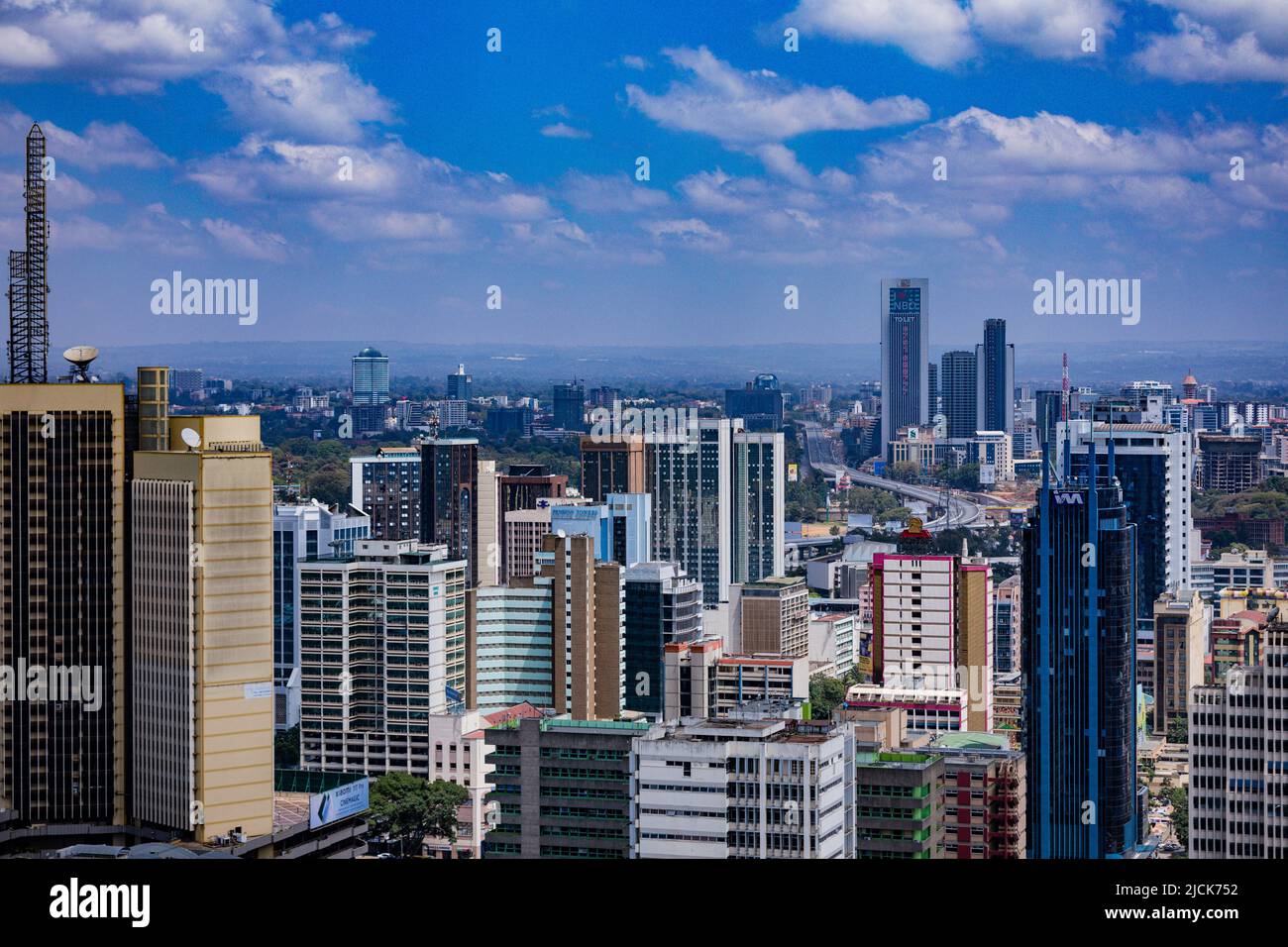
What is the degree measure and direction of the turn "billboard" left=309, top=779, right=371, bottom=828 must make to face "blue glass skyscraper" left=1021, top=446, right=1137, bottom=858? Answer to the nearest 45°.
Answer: approximately 45° to its left

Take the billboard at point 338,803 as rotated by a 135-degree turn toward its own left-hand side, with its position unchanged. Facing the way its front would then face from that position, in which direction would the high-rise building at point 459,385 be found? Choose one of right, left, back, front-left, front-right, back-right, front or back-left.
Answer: front

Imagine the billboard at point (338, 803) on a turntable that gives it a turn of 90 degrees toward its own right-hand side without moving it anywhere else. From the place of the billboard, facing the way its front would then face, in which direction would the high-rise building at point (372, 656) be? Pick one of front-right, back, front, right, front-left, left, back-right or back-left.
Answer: back-right

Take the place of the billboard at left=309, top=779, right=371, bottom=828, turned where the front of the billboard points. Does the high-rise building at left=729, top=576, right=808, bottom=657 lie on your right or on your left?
on your left

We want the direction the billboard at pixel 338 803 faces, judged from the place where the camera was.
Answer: facing the viewer and to the right of the viewer

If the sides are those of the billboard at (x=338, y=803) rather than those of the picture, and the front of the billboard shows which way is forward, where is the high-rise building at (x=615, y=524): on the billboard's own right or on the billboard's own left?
on the billboard's own left

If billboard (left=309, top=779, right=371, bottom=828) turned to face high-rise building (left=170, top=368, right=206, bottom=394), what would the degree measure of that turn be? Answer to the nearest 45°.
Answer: approximately 135° to its left

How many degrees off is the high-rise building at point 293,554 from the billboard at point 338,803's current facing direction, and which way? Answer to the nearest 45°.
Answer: approximately 135° to its left

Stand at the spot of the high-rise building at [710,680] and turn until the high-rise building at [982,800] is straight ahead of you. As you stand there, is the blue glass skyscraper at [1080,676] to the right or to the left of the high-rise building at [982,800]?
left

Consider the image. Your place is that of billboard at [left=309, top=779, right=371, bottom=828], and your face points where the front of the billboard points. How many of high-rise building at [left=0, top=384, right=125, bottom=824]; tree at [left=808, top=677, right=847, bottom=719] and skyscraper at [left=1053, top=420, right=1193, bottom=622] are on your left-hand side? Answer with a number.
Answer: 2

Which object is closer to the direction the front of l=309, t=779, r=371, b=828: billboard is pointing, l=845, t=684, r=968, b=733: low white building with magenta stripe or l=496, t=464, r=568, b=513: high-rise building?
the low white building with magenta stripe

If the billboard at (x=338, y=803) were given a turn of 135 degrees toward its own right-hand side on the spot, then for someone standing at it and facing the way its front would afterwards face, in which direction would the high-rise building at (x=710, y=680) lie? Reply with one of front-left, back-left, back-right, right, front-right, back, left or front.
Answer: back-right

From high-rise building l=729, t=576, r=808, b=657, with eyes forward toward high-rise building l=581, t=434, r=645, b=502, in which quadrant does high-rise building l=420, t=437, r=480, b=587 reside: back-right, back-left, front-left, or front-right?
front-left

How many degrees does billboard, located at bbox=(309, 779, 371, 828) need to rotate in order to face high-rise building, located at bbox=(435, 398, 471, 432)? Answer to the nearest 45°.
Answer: approximately 135° to its left

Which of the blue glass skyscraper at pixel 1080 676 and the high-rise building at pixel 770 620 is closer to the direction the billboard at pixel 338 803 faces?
the blue glass skyscraper

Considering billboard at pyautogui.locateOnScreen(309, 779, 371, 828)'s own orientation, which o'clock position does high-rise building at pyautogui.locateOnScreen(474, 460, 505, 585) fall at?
The high-rise building is roughly at 8 o'clock from the billboard.
